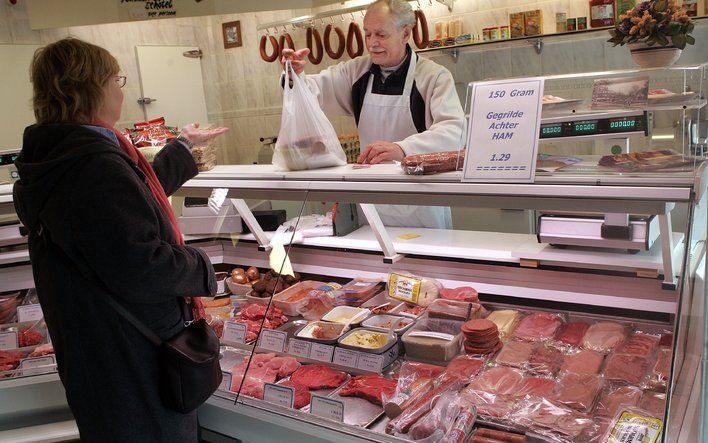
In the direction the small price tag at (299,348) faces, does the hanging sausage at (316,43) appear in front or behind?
behind

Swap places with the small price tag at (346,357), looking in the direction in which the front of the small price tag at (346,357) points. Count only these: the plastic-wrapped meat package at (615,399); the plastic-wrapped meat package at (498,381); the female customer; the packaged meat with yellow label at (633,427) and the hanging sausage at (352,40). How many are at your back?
1

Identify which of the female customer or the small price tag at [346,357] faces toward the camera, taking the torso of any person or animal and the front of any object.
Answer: the small price tag

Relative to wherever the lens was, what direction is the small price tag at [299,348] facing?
facing the viewer

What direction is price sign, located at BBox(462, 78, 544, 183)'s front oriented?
toward the camera

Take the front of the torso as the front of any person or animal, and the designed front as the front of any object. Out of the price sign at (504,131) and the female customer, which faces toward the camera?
the price sign

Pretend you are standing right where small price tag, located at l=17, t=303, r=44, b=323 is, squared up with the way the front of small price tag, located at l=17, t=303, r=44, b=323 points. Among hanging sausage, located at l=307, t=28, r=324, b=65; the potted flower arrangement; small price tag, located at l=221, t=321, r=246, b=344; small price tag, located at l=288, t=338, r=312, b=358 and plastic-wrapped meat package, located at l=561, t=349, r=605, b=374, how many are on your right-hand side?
0

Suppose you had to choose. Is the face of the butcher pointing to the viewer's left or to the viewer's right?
to the viewer's left

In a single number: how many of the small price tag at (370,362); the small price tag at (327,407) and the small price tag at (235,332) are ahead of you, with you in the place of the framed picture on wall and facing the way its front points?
3

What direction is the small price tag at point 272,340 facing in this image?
toward the camera

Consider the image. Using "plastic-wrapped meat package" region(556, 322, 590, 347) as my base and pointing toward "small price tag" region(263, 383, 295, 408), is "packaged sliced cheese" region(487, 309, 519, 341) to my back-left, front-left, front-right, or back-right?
front-right
